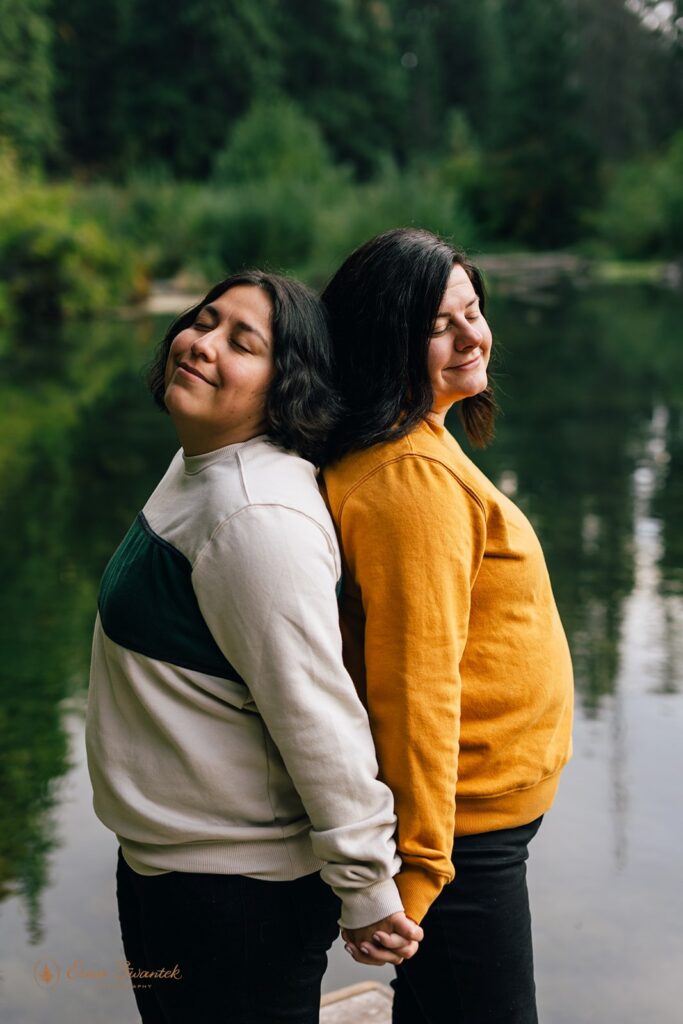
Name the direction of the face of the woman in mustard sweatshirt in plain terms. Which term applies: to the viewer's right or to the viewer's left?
to the viewer's right

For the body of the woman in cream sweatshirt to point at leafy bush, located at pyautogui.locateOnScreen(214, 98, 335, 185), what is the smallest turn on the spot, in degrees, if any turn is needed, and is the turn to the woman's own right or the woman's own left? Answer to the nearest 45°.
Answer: approximately 135° to the woman's own right

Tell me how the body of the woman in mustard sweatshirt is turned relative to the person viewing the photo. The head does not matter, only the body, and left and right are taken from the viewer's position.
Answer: facing to the right of the viewer

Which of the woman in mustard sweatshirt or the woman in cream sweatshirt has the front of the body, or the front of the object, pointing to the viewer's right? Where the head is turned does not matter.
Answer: the woman in mustard sweatshirt

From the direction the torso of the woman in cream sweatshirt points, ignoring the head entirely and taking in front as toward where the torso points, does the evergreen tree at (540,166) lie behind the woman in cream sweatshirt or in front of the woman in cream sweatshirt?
behind

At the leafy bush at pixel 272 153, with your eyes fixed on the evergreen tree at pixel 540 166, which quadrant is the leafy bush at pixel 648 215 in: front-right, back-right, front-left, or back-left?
front-right

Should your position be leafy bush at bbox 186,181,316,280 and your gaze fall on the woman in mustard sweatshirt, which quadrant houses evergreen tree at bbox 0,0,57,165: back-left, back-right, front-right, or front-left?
back-right

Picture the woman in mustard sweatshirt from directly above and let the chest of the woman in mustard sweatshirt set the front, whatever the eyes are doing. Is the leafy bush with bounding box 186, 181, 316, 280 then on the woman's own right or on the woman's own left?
on the woman's own left

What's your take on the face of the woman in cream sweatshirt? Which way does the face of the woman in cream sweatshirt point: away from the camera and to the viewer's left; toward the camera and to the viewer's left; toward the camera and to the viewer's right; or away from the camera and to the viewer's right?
toward the camera and to the viewer's left

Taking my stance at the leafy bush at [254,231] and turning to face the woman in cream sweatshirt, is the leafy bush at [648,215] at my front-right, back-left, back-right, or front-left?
back-left

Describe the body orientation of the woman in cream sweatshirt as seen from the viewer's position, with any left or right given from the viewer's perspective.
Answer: facing the viewer and to the left of the viewer

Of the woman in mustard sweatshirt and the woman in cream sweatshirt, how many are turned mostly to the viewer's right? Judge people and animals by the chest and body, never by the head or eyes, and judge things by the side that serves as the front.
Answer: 1
